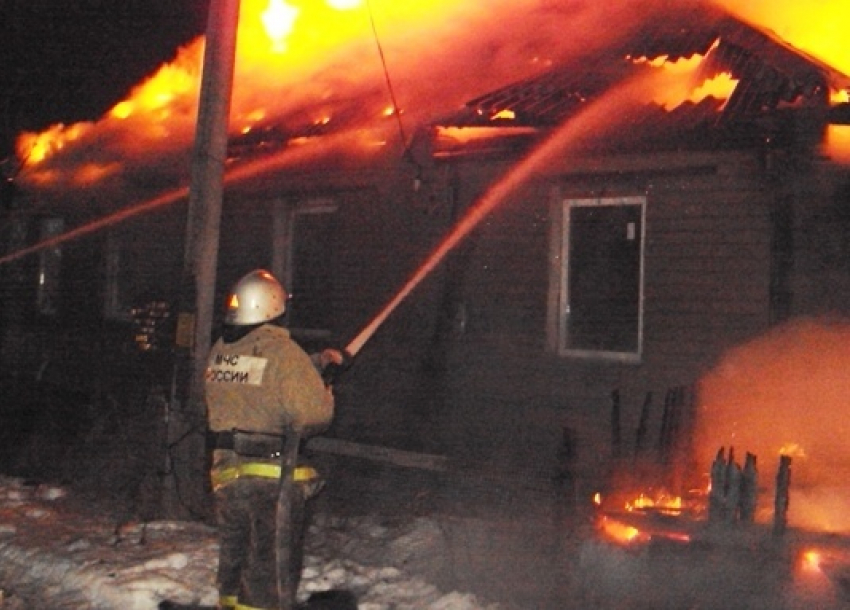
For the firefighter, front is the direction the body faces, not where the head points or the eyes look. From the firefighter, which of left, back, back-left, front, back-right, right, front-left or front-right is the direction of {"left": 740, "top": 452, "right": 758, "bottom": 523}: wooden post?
front-right

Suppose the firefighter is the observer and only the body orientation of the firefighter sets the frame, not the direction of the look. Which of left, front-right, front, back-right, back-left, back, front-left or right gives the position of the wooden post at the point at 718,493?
front-right

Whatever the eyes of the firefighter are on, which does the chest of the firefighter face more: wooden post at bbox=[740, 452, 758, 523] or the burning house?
the burning house

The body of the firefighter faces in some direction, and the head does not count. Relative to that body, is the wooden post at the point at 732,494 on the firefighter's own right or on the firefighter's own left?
on the firefighter's own right

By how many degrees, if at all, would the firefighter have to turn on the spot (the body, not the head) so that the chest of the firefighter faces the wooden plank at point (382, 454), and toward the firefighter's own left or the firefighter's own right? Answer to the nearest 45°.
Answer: approximately 45° to the firefighter's own left

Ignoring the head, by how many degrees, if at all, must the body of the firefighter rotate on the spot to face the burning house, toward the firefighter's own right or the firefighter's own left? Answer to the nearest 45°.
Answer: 0° — they already face it

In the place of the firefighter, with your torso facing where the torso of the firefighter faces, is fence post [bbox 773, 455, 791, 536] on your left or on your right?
on your right

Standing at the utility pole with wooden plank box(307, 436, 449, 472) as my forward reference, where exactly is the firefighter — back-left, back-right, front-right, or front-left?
back-right

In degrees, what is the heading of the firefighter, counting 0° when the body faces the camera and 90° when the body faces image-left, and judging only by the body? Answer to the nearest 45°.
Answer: approximately 225°

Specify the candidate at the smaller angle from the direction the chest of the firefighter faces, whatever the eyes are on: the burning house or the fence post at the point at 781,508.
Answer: the burning house
